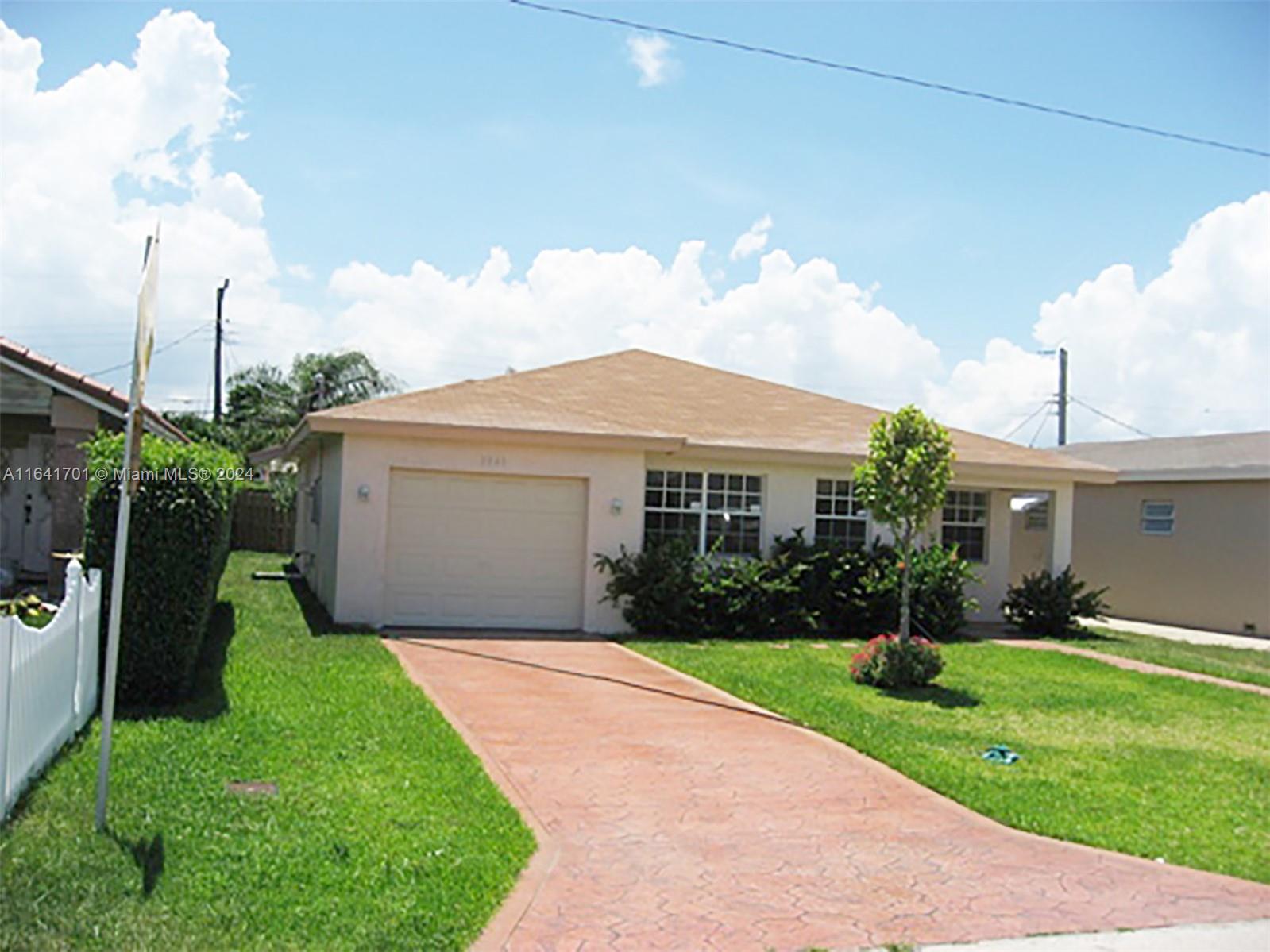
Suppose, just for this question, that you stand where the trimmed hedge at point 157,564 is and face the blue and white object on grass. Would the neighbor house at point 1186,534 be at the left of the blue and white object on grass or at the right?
left

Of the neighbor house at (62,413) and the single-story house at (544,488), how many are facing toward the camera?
2

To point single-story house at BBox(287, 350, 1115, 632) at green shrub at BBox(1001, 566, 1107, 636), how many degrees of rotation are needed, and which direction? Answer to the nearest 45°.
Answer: approximately 90° to its left

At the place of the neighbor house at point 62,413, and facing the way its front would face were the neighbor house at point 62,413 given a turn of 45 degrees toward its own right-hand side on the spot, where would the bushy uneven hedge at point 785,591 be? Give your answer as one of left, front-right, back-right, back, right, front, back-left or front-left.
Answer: back-left

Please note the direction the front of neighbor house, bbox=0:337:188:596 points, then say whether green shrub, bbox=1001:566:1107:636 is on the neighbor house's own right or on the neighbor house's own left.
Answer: on the neighbor house's own left

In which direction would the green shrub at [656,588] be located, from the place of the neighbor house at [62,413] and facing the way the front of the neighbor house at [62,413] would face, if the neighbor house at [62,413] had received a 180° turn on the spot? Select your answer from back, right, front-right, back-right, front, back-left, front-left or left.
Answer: right

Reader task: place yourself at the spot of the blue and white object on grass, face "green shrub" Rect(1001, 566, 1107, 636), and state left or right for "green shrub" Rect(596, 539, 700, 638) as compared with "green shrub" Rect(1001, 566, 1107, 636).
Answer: left

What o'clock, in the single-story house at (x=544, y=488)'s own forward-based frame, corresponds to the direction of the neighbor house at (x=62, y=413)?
The neighbor house is roughly at 2 o'clock from the single-story house.

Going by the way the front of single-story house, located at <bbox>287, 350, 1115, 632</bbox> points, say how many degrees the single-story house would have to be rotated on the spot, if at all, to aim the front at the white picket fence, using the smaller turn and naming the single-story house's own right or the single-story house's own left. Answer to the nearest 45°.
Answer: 0° — it already faces it

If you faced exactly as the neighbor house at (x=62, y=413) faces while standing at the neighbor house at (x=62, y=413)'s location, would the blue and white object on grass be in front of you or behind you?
in front

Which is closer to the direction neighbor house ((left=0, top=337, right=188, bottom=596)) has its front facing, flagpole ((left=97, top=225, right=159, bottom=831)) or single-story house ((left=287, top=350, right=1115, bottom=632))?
the flagpole

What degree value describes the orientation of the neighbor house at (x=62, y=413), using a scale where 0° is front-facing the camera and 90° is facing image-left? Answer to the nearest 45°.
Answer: approximately 0°

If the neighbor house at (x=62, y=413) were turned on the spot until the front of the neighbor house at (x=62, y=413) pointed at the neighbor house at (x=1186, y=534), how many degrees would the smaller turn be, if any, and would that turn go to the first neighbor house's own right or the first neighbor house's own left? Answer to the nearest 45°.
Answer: approximately 90° to the first neighbor house's own left

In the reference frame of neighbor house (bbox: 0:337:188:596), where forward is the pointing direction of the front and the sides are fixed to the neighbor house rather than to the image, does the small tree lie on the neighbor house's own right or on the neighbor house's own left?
on the neighbor house's own left
